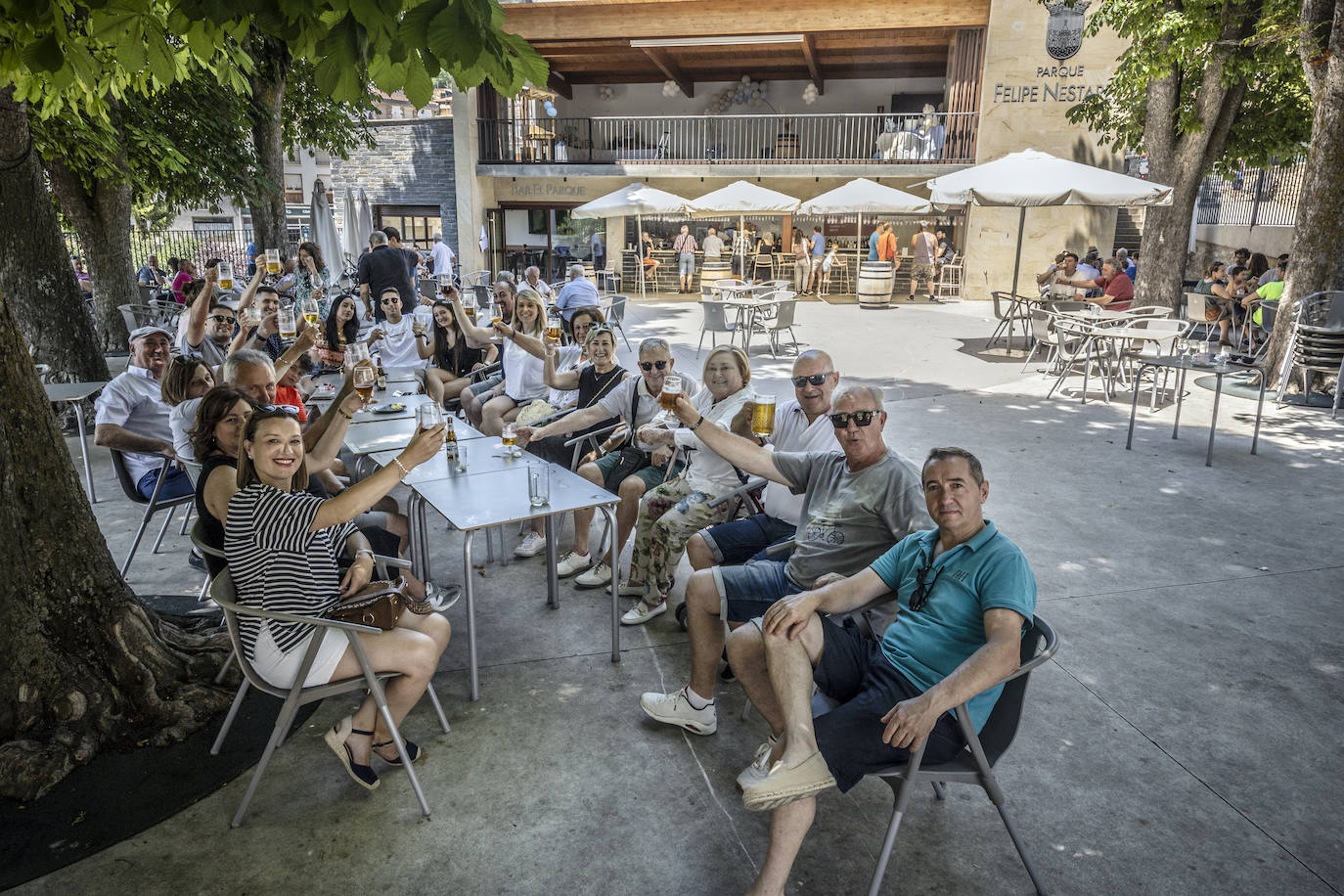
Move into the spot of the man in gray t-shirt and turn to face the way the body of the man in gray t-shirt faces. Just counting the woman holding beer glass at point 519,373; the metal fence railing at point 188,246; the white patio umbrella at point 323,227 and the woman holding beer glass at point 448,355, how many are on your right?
4

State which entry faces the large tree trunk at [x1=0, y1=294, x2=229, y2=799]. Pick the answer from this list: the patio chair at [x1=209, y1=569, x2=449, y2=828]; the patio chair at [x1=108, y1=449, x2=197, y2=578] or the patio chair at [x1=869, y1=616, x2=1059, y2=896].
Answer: the patio chair at [x1=869, y1=616, x2=1059, y2=896]

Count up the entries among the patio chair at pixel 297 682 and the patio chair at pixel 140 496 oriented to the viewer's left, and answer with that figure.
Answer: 0

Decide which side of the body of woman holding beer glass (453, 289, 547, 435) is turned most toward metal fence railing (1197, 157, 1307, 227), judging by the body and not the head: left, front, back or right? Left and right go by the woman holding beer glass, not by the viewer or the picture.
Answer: back

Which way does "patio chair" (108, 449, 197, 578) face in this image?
to the viewer's right

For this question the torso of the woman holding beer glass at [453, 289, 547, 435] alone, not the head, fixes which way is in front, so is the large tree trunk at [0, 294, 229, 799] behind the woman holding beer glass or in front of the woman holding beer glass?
in front

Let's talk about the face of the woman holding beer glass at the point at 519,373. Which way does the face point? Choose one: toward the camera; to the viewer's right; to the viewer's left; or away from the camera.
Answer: toward the camera

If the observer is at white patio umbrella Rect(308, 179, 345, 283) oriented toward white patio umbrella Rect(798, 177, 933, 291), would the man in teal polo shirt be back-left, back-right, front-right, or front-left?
front-right

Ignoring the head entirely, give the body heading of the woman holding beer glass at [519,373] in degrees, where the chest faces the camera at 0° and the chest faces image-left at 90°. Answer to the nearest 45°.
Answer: approximately 45°

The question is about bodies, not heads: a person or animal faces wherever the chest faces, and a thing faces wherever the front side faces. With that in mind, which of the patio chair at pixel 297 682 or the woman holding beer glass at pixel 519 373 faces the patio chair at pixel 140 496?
the woman holding beer glass

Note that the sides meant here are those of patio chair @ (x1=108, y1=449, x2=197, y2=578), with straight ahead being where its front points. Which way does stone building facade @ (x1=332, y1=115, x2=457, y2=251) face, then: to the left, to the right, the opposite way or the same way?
to the right

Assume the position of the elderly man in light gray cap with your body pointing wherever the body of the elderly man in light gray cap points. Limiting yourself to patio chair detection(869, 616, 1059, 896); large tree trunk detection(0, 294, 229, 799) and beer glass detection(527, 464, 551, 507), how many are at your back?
0

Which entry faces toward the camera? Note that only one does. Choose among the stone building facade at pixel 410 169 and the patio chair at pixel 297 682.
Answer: the stone building facade

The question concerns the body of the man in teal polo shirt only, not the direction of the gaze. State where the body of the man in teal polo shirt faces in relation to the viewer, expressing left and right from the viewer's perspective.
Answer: facing the viewer and to the left of the viewer

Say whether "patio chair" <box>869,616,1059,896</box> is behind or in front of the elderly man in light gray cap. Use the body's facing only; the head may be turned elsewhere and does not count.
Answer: in front

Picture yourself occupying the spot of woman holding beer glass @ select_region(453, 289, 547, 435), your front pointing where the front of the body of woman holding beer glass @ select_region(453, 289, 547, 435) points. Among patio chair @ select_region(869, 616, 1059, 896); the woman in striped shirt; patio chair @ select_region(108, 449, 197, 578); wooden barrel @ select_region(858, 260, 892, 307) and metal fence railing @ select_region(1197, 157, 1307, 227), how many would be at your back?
2
